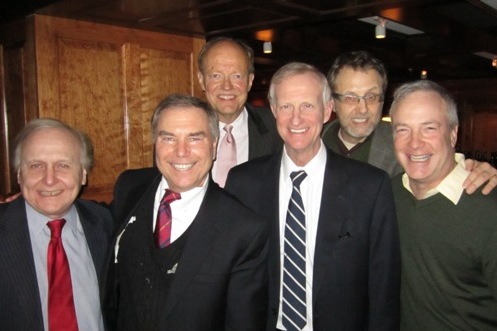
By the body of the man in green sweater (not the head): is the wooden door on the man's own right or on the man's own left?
on the man's own right

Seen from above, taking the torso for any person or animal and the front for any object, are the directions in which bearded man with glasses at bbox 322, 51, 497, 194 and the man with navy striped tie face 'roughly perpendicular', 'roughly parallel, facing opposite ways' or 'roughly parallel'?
roughly parallel

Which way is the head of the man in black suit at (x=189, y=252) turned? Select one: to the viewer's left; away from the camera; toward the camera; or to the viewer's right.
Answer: toward the camera

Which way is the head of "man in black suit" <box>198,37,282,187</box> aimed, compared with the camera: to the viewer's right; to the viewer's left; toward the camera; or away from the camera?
toward the camera

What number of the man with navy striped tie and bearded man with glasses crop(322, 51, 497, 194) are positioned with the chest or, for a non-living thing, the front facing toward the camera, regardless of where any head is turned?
2

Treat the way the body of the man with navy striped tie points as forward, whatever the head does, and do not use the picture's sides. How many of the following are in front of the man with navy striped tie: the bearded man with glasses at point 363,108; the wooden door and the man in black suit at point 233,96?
0

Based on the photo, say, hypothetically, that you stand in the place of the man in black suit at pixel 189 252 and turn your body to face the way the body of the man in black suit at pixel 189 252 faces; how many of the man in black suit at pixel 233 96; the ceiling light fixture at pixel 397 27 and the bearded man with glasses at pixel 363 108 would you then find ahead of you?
0

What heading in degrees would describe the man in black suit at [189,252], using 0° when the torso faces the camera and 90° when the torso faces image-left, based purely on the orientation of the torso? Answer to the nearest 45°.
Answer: approximately 45°

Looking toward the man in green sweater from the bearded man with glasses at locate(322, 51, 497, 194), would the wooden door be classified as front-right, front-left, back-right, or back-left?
back-right

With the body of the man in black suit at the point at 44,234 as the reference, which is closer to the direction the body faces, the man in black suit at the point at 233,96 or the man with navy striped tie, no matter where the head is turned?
the man with navy striped tie

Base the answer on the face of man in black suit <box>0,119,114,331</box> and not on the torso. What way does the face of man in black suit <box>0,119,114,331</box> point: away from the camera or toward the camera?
toward the camera

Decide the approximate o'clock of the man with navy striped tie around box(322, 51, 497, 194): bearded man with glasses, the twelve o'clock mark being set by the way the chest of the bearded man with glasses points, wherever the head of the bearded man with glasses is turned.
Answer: The man with navy striped tie is roughly at 12 o'clock from the bearded man with glasses.

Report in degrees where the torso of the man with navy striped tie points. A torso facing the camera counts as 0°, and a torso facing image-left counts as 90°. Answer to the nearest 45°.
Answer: approximately 0°

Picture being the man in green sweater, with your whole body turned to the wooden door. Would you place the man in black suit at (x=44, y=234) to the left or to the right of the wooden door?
left

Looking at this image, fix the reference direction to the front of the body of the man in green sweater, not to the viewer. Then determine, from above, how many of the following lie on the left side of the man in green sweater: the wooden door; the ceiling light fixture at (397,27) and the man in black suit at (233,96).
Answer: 0

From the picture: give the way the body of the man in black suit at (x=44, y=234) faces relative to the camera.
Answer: toward the camera
